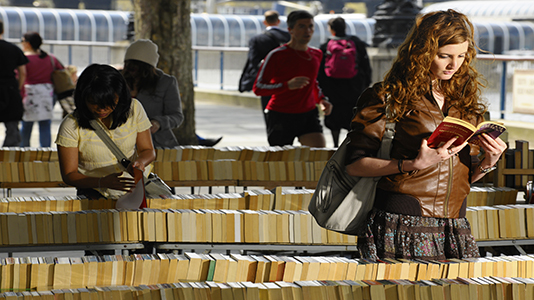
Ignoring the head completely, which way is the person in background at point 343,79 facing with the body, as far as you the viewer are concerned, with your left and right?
facing away from the viewer

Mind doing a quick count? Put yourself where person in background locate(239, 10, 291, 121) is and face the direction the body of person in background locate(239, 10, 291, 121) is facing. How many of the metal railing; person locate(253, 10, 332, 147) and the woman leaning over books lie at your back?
2

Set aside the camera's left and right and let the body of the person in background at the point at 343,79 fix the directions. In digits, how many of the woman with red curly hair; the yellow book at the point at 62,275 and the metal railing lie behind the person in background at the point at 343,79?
2

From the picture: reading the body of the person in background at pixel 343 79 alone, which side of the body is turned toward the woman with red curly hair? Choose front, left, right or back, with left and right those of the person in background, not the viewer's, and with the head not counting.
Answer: back

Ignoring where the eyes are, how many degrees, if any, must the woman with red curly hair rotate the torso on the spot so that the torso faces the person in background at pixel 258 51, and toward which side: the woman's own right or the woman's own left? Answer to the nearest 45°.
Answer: approximately 135° to the woman's own left

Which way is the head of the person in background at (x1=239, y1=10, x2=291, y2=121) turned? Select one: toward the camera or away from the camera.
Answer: away from the camera

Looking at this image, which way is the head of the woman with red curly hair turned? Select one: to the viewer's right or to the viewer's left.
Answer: to the viewer's right

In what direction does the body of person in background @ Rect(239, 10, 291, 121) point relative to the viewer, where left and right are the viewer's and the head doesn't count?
facing away from the viewer

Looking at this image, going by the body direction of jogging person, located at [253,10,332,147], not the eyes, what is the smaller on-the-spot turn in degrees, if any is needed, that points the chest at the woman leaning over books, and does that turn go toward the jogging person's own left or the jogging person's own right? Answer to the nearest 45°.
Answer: approximately 45° to the jogging person's own right

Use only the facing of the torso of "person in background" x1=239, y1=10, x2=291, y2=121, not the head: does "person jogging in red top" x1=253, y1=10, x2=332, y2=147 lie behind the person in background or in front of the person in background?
behind

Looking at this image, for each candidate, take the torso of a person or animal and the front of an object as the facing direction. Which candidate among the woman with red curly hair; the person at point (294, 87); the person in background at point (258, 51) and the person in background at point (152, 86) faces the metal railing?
the person in background at point (258, 51)

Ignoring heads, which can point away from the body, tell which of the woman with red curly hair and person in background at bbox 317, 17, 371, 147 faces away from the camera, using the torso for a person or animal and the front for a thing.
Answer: the person in background
